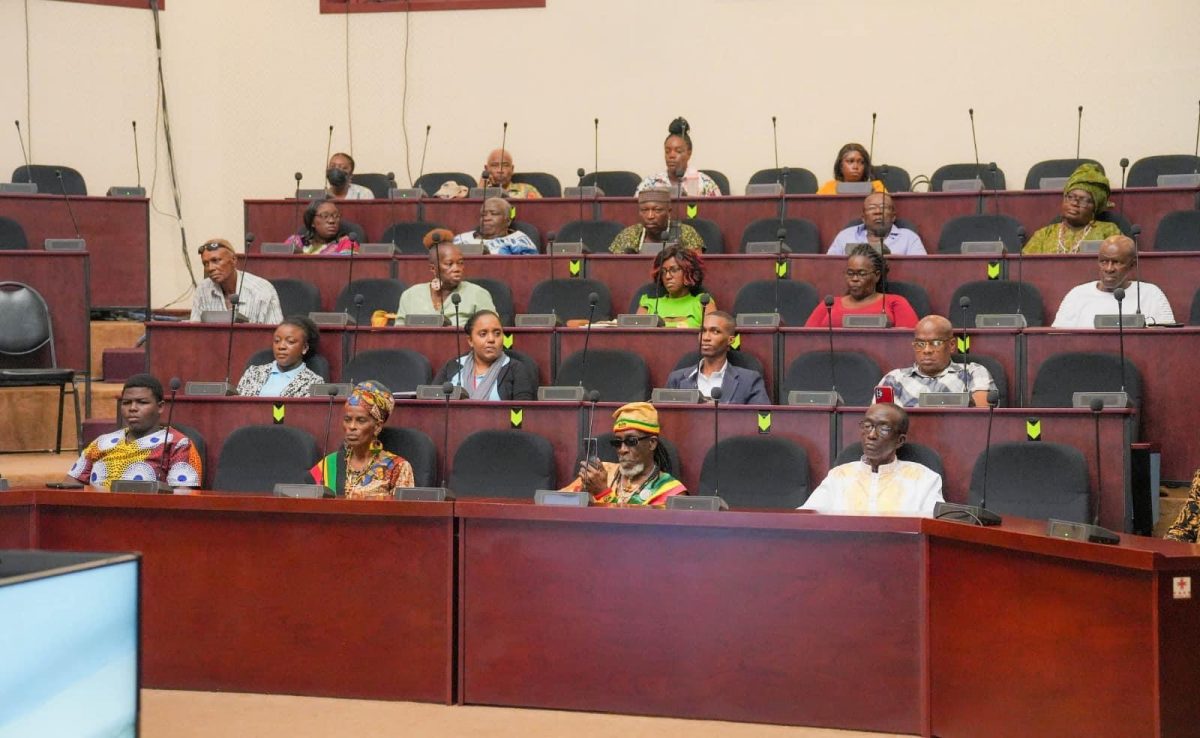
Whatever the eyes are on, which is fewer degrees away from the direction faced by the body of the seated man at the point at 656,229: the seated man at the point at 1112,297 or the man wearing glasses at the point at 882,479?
the man wearing glasses

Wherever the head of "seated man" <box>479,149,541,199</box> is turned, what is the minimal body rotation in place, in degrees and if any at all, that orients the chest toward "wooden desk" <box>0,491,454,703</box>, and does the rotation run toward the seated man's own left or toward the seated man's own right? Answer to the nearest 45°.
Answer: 0° — they already face it

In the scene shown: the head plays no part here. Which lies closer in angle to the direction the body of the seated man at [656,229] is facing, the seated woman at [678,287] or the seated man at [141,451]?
the seated woman

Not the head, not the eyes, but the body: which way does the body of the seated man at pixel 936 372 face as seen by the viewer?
toward the camera

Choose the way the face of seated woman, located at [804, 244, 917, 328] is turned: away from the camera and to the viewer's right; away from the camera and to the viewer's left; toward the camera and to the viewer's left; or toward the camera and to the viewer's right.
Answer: toward the camera and to the viewer's left

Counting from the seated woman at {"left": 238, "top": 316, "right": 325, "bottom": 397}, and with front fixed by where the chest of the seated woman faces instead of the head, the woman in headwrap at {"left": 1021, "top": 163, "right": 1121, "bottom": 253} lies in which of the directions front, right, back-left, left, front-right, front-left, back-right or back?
back-left

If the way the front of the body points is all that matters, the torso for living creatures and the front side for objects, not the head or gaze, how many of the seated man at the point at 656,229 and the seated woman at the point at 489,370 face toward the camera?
2

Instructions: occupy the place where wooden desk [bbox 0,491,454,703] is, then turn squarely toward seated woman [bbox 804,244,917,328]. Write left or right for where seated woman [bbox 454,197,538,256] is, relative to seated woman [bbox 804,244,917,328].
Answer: left

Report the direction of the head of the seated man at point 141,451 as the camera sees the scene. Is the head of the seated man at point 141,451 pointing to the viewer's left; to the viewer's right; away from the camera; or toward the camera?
toward the camera

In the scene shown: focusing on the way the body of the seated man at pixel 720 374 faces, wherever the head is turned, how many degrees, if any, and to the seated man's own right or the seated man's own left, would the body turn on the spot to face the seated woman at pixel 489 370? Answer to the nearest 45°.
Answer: approximately 45° to the seated man's own right

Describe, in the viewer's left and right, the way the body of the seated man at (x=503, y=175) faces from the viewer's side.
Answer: facing the viewer

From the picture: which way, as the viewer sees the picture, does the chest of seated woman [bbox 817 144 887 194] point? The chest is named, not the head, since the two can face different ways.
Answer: toward the camera

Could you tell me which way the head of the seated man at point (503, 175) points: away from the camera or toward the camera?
toward the camera
